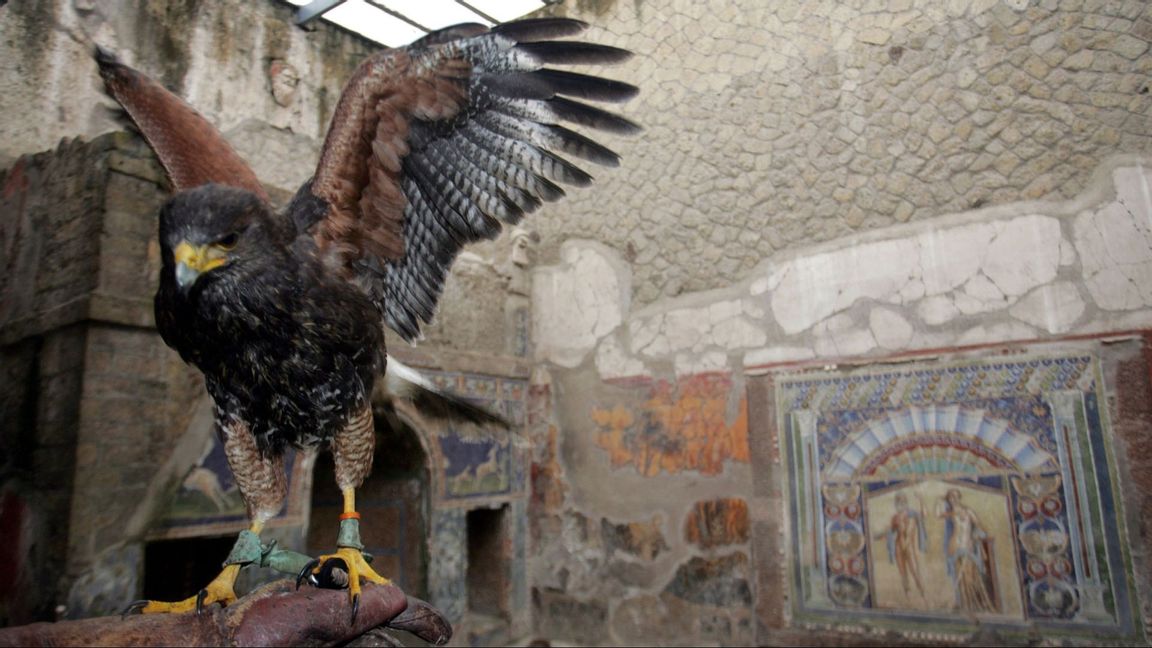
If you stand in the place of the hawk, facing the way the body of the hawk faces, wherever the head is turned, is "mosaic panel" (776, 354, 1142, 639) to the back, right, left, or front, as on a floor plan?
back

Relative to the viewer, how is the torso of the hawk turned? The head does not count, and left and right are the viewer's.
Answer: facing the viewer and to the left of the viewer
